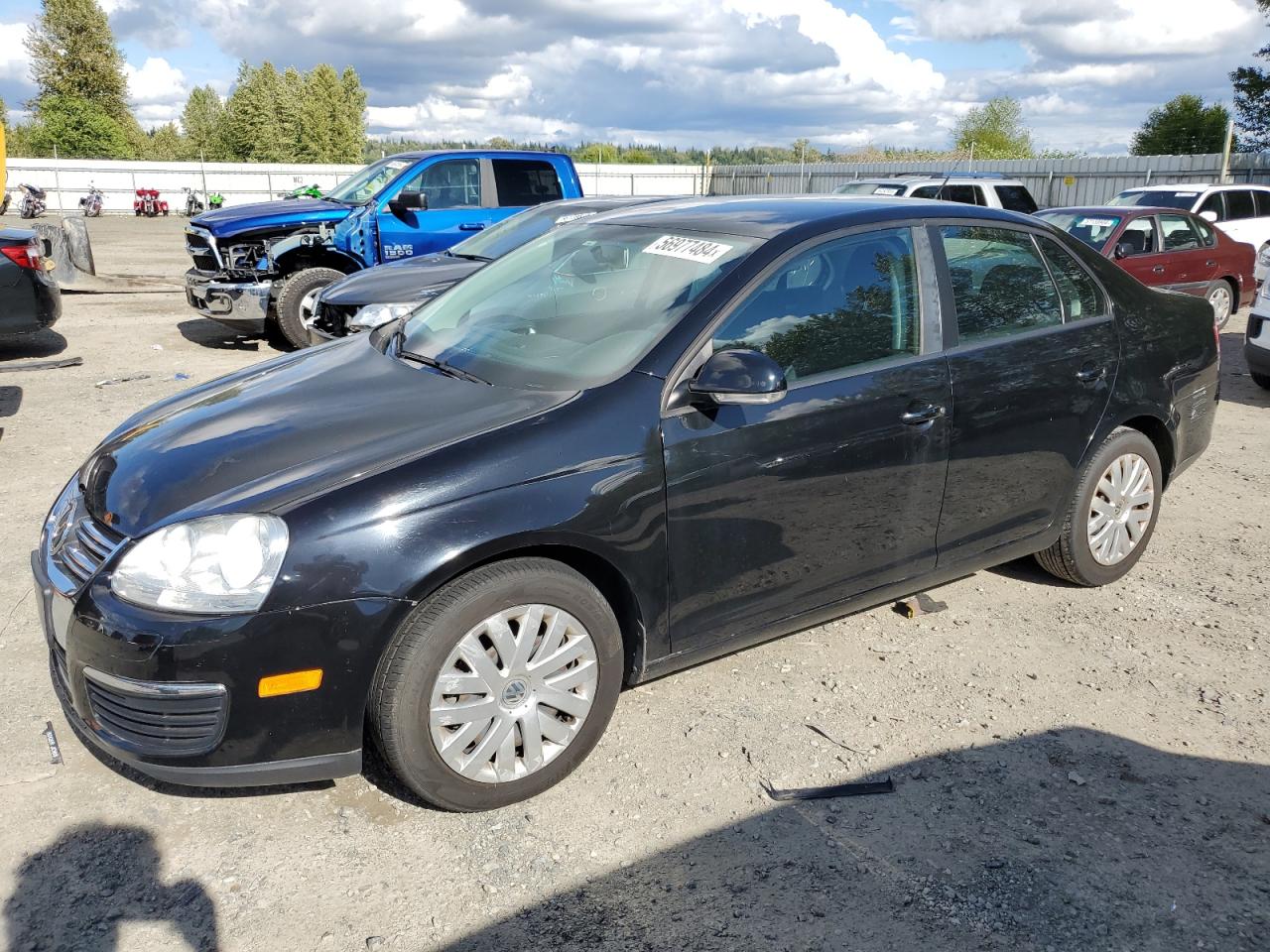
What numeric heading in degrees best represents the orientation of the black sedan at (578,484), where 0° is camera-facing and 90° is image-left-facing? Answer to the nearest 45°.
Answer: approximately 45°

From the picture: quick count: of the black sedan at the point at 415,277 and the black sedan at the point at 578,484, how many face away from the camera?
0

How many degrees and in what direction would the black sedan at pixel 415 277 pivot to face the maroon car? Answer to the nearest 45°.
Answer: approximately 135° to its left

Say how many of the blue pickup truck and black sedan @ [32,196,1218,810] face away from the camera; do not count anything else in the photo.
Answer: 0

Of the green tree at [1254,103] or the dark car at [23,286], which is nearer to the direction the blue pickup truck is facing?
the dark car

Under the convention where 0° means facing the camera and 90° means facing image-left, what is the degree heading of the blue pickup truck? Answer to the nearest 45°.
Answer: approximately 45°

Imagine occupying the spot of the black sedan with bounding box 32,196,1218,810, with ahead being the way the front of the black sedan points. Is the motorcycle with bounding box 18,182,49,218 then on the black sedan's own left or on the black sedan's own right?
on the black sedan's own right

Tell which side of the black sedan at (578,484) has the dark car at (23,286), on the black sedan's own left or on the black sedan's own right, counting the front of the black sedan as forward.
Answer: on the black sedan's own right
